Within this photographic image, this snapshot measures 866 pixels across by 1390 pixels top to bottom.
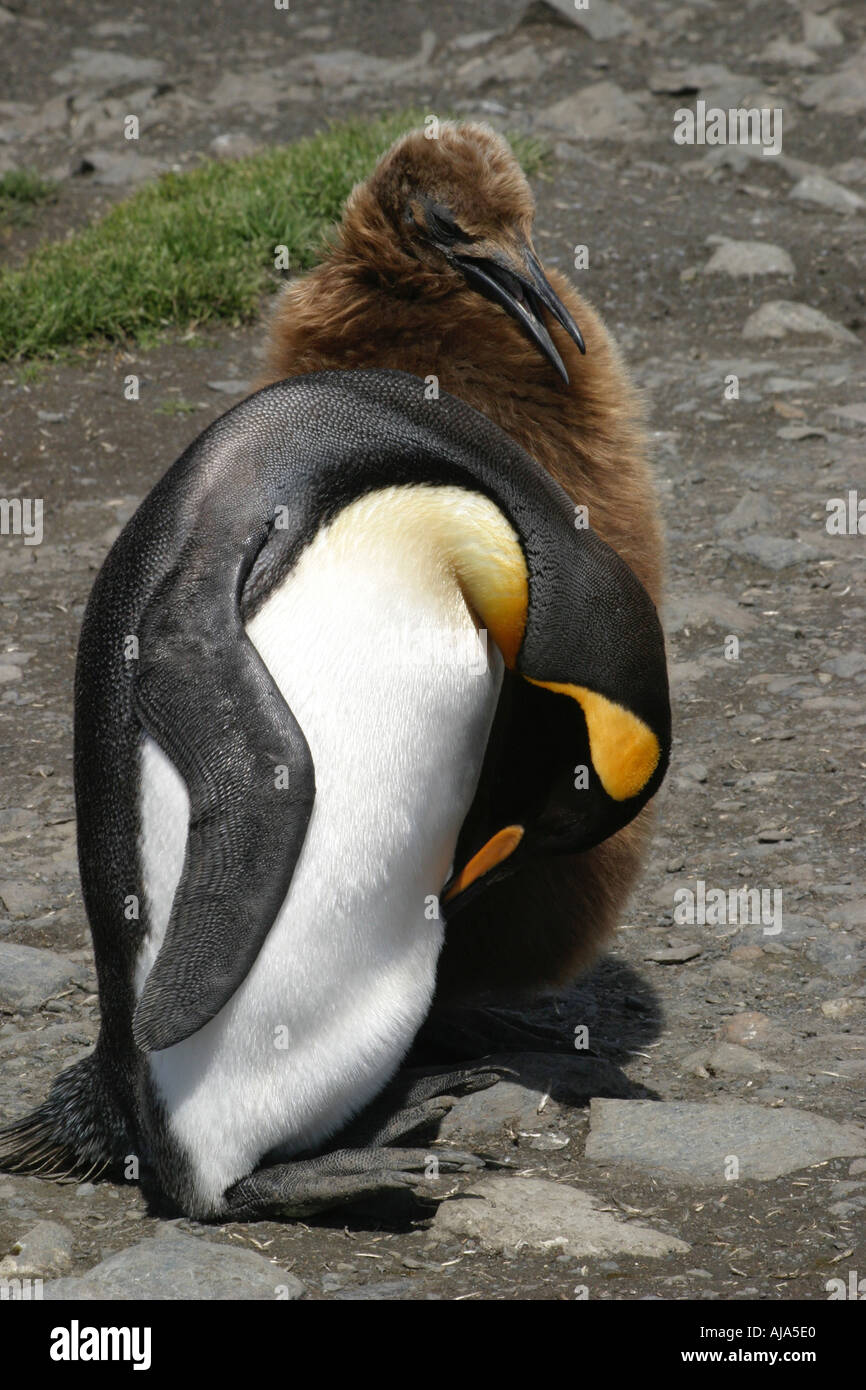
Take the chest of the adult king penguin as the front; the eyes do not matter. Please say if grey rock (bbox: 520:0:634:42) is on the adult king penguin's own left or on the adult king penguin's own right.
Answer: on the adult king penguin's own left

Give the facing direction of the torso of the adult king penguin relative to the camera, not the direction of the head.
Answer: to the viewer's right

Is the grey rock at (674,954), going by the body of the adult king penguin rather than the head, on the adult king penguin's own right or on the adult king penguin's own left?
on the adult king penguin's own left

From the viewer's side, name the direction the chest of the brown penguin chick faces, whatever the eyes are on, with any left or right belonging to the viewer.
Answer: facing the viewer and to the right of the viewer

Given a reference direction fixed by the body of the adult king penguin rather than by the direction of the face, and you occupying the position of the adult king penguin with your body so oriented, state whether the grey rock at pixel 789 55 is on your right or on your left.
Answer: on your left

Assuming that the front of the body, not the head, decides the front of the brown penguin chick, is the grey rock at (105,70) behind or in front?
behind

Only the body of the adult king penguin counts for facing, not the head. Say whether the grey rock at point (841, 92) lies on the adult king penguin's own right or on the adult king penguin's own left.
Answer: on the adult king penguin's own left

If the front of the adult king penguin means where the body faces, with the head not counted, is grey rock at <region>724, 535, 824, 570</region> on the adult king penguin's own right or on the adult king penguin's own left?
on the adult king penguin's own left

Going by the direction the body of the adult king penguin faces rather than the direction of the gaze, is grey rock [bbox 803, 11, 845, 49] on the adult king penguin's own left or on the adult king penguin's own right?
on the adult king penguin's own left

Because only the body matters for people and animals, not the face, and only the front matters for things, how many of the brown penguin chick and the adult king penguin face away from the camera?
0

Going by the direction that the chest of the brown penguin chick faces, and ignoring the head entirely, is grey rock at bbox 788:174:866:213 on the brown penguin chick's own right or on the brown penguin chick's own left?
on the brown penguin chick's own left

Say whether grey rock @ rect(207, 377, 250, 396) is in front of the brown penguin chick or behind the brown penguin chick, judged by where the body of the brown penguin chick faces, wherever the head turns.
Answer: behind
